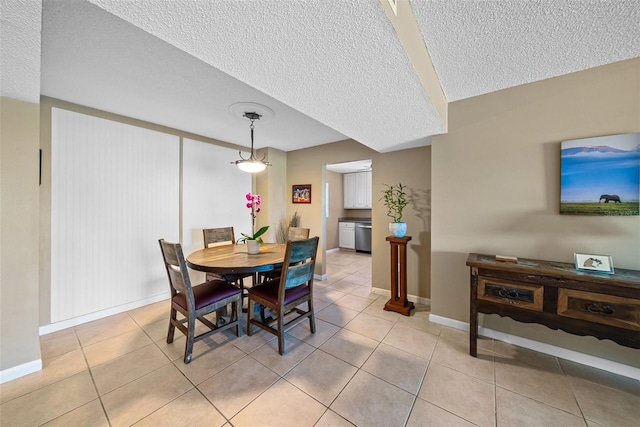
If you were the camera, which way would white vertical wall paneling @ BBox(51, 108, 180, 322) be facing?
facing the viewer and to the right of the viewer

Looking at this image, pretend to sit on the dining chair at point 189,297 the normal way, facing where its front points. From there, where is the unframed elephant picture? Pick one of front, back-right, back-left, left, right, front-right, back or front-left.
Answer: right

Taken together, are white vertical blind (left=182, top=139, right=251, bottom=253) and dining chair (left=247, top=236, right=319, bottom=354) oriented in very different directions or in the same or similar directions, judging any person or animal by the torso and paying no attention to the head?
very different directions

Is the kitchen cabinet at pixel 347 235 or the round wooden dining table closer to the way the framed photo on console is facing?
the round wooden dining table

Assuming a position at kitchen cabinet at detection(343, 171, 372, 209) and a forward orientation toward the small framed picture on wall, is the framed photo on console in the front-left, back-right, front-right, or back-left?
front-left

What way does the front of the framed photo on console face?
toward the camera

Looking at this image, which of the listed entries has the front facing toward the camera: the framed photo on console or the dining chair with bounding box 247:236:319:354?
the framed photo on console

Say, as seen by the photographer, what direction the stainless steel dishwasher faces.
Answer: facing the viewer and to the left of the viewer

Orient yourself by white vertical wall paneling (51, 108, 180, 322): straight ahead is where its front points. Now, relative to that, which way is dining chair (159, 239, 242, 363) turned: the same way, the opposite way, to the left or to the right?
to the left

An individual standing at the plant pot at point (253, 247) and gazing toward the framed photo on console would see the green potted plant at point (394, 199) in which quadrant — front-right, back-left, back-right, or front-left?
front-left

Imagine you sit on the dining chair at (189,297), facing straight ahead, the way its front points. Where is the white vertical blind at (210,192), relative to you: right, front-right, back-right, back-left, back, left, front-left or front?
front-left

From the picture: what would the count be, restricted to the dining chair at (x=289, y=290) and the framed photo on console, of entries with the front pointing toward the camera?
1

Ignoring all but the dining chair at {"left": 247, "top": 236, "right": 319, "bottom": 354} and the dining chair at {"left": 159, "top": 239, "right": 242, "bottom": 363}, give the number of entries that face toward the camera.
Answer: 0

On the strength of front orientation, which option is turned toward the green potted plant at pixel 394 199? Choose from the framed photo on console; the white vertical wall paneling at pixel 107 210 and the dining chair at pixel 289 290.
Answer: the white vertical wall paneling

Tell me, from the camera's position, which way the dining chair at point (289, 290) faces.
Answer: facing away from the viewer and to the left of the viewer

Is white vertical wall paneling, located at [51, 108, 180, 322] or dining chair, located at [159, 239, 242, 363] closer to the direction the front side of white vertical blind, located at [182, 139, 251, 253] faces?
the dining chair

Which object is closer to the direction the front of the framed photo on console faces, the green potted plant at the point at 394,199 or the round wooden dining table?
the round wooden dining table
